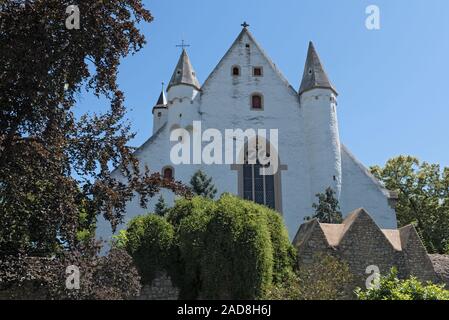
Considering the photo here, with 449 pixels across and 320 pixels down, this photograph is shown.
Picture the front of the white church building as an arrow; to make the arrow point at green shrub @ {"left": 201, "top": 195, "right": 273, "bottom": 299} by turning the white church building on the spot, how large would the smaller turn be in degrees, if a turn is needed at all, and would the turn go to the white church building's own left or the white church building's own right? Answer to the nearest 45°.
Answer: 0° — it already faces it

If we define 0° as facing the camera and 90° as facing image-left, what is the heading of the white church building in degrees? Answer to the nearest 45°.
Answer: approximately 0°

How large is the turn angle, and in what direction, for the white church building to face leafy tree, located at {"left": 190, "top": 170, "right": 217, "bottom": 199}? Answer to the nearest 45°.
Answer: approximately 45° to its right
